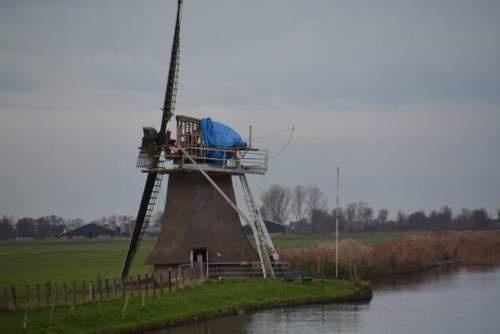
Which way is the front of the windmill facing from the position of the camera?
facing to the left of the viewer
